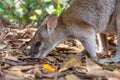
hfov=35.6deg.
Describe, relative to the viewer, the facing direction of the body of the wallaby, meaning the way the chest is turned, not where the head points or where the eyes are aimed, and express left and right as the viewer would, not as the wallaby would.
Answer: facing to the left of the viewer
